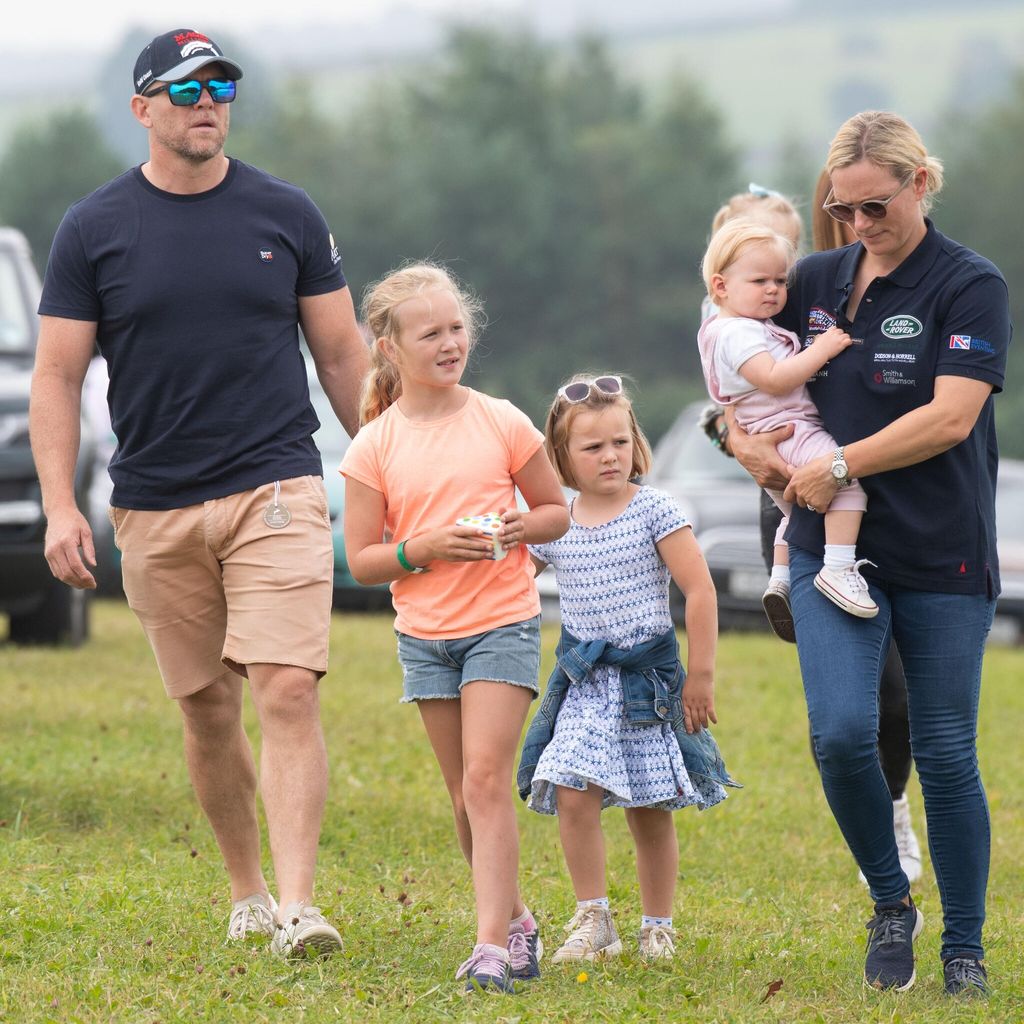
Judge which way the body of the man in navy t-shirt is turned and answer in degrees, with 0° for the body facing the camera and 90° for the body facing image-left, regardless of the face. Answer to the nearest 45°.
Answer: approximately 0°

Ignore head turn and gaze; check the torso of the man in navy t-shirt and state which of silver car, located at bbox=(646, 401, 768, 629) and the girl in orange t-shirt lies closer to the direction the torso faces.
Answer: the girl in orange t-shirt

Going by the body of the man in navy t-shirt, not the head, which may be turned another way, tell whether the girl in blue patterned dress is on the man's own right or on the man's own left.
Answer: on the man's own left

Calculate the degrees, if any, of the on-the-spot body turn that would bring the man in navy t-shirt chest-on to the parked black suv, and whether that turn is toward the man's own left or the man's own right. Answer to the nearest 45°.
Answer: approximately 180°

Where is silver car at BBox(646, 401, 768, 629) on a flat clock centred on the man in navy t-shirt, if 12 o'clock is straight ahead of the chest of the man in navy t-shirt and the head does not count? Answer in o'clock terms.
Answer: The silver car is roughly at 7 o'clock from the man in navy t-shirt.

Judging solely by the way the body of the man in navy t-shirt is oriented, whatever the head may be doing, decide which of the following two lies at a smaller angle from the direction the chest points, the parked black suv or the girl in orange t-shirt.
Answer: the girl in orange t-shirt
